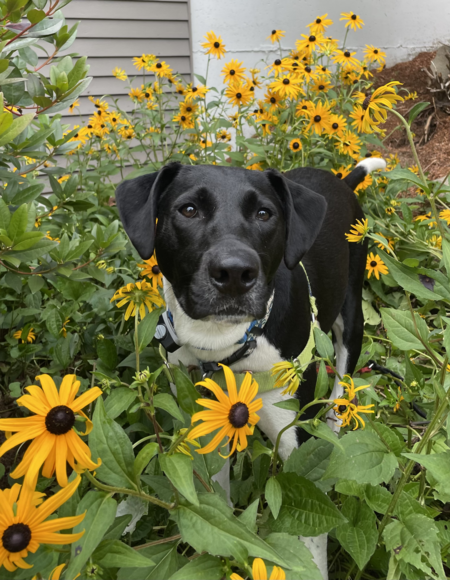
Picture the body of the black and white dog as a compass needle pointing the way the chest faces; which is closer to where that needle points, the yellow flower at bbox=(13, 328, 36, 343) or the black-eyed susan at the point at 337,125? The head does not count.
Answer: the yellow flower

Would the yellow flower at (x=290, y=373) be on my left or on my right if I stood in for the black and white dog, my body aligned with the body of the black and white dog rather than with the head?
on my left

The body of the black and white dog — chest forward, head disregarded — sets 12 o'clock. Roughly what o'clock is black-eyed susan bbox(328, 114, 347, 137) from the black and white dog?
The black-eyed susan is roughly at 5 o'clock from the black and white dog.

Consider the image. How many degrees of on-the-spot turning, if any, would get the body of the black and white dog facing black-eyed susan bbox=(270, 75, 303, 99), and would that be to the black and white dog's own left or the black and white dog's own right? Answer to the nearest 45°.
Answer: approximately 135° to the black and white dog's own right

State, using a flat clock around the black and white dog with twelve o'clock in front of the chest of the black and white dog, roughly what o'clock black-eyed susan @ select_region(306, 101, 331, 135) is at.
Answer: The black-eyed susan is roughly at 5 o'clock from the black and white dog.

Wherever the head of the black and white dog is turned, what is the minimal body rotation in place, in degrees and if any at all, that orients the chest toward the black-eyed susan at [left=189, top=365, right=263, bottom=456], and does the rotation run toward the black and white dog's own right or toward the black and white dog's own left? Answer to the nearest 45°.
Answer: approximately 45° to the black and white dog's own left

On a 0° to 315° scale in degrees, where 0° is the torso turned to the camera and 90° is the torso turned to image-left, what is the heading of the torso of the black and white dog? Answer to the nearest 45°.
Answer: approximately 45°

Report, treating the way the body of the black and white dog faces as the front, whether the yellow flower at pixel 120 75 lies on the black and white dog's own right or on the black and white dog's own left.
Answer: on the black and white dog's own right

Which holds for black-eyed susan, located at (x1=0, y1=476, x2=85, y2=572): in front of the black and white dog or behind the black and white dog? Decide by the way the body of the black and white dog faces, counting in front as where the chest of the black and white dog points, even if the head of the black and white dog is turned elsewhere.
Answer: in front

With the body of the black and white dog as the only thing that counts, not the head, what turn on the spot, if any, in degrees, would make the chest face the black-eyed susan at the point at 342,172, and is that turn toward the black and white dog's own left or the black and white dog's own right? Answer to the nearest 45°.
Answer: approximately 135° to the black and white dog's own right

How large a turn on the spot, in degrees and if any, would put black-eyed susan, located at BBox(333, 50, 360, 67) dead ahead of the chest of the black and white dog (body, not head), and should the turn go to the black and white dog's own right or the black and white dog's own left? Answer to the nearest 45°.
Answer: approximately 135° to the black and white dog's own right

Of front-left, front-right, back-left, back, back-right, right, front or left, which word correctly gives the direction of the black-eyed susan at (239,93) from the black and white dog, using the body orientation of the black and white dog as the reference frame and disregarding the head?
back-right
